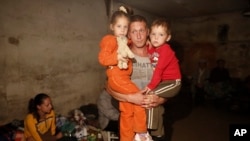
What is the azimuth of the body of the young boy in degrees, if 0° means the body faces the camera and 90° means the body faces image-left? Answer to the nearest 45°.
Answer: approximately 45°
